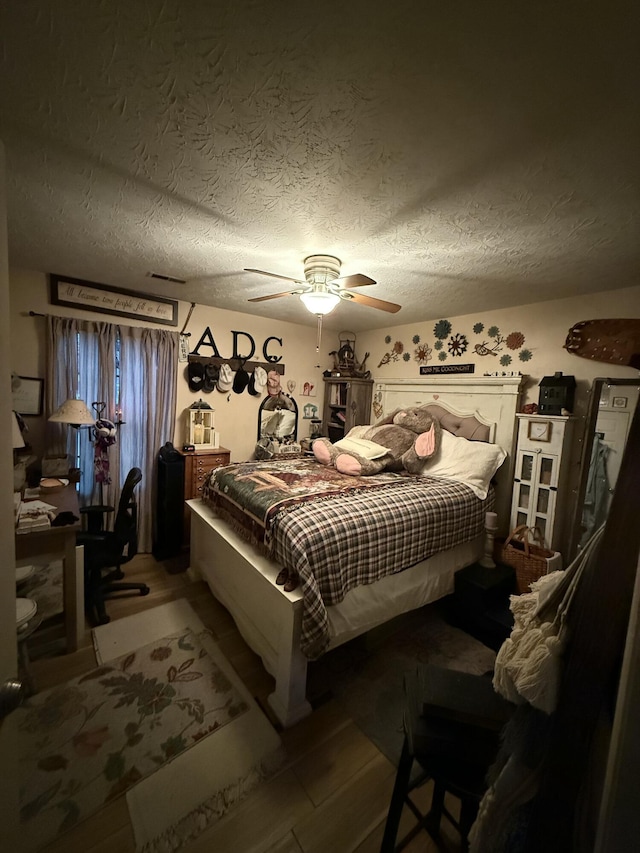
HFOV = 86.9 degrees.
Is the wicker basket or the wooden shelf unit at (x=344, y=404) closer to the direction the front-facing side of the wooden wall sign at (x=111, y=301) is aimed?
the wicker basket

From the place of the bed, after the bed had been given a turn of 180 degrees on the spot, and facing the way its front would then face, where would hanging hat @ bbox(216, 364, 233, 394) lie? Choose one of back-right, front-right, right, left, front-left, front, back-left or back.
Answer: left

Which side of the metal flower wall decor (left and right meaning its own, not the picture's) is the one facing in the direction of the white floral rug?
front

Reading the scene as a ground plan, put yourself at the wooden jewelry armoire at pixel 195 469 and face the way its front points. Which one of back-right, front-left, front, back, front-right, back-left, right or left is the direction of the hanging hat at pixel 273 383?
left

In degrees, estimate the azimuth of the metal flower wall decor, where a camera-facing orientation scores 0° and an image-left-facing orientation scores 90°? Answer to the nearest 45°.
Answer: approximately 45°

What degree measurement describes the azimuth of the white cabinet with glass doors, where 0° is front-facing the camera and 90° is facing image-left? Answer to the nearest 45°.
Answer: approximately 45°

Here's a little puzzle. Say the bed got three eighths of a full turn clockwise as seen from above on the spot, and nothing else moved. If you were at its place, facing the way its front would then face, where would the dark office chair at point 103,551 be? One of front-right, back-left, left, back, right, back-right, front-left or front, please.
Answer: left

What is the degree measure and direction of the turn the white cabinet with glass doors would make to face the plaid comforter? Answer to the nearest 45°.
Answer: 0° — it already faces it

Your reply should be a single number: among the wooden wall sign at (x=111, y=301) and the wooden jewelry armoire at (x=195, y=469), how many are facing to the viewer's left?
0

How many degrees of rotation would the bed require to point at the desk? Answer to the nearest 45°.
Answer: approximately 45° to its right

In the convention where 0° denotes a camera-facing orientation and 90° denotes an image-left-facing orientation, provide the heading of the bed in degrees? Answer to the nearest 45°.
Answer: approximately 45°

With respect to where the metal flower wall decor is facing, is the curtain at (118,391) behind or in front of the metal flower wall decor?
in front
